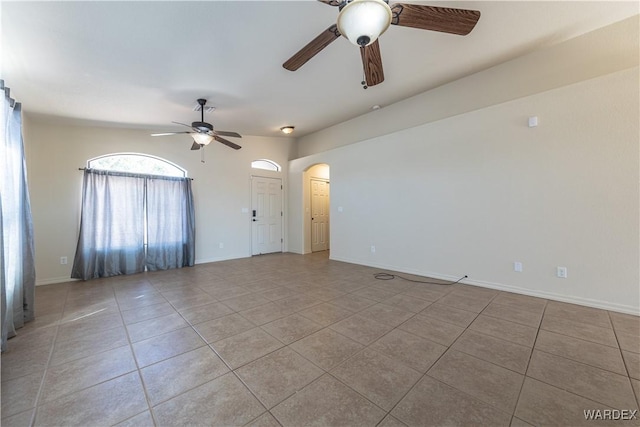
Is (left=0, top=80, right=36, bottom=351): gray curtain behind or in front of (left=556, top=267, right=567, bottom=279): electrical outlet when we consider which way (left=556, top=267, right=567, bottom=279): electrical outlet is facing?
in front

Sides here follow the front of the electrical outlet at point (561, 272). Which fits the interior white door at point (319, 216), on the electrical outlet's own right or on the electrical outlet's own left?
on the electrical outlet's own right

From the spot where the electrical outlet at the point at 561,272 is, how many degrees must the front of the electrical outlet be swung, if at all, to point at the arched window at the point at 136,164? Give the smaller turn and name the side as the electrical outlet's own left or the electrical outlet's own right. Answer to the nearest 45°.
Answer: approximately 45° to the electrical outlet's own right

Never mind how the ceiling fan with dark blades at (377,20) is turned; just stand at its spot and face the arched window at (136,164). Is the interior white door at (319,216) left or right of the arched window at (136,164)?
right

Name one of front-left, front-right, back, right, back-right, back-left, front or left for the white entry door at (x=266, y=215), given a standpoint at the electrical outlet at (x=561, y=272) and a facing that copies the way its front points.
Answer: right

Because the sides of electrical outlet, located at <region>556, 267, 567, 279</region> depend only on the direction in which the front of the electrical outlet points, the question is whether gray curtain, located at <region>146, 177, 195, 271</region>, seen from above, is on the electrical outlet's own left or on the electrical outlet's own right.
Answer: on the electrical outlet's own right

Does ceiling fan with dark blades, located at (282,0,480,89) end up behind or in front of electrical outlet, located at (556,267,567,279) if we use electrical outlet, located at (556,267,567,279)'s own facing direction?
in front

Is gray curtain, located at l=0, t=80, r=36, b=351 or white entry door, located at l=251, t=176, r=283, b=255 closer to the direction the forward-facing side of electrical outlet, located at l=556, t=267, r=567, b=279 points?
the gray curtain
